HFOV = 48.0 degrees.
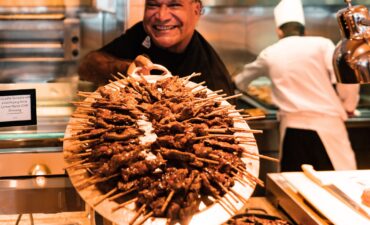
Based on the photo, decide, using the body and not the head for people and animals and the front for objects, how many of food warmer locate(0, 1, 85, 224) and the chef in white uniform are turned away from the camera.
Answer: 1

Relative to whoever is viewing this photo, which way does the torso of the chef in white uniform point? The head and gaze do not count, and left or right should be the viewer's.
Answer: facing away from the viewer

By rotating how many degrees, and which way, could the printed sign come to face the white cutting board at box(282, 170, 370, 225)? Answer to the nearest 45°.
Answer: approximately 45° to its left

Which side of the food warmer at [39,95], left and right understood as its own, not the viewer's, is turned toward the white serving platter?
front

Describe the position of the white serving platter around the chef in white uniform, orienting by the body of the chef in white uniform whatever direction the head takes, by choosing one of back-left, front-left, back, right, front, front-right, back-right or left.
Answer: back

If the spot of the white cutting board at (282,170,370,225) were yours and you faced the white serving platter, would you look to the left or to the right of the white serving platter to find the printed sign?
right

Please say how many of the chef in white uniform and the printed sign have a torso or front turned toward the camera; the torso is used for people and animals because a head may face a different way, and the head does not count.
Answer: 1

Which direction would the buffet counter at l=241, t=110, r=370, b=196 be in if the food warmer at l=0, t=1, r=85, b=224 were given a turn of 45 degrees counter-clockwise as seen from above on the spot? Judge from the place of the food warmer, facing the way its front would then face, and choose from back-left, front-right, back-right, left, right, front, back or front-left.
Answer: front-left

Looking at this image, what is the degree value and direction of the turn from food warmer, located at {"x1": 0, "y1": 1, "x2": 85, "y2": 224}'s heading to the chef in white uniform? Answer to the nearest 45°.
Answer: approximately 90° to its left

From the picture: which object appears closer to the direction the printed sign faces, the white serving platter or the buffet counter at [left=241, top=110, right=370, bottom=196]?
the white serving platter

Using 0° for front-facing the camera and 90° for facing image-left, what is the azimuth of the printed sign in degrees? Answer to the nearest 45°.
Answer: approximately 0°

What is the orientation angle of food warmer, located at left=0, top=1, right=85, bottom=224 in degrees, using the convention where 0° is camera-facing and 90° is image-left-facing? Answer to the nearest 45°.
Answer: approximately 0°

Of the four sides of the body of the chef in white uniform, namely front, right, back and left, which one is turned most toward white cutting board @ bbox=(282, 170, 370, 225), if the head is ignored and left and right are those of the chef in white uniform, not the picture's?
back
